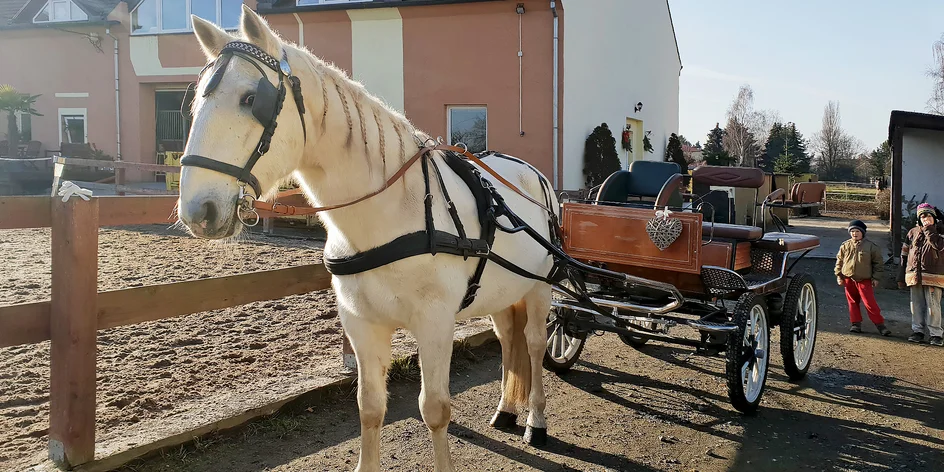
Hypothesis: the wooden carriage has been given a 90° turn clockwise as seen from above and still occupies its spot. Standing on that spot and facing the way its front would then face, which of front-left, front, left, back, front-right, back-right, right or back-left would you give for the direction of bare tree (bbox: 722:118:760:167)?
front-right

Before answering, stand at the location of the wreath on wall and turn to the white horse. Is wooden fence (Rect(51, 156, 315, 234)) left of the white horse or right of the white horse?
right

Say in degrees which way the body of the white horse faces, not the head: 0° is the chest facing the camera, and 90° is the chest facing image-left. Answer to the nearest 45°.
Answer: approximately 45°

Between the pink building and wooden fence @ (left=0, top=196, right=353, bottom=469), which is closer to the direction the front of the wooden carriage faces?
the wooden fence

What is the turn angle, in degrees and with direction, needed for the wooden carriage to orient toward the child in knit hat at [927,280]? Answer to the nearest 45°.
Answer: approximately 180°

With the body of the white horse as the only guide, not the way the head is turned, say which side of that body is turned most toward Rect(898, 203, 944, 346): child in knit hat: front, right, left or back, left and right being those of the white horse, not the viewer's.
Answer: back
